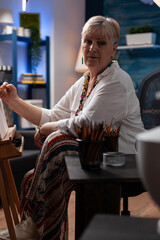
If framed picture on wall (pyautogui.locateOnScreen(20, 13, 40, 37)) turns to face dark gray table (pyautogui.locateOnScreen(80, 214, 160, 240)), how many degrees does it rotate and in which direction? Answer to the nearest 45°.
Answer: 0° — it already faces it

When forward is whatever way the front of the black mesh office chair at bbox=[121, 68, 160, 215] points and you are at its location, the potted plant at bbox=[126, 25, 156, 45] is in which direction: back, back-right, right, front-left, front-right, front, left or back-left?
back-right

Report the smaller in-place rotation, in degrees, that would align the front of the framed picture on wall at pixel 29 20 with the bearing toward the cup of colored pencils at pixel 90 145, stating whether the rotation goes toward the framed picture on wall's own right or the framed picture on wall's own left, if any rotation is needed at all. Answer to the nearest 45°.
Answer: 0° — it already faces it

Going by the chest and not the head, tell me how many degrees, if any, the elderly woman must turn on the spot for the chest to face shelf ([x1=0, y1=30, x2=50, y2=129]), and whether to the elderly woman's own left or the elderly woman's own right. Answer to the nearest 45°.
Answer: approximately 135° to the elderly woman's own right

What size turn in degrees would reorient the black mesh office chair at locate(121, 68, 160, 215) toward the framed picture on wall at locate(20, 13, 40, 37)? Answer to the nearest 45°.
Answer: approximately 90° to its right

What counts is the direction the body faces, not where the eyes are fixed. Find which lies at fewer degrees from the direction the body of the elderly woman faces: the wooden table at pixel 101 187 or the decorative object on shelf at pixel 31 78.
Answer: the wooden table
